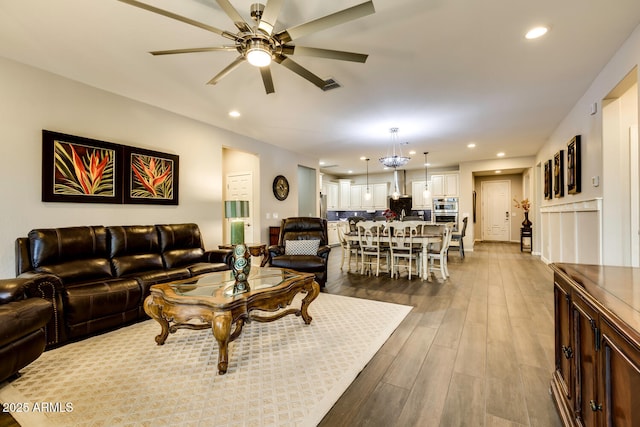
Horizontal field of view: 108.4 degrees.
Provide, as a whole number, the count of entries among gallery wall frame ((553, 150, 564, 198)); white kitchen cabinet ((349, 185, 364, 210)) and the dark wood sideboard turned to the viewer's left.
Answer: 2

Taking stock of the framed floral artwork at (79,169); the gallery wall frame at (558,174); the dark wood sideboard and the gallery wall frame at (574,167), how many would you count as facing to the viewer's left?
3

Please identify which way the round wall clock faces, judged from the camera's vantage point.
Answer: facing the viewer and to the right of the viewer

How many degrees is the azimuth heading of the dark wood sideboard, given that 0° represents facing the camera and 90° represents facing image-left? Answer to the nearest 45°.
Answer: approximately 90°

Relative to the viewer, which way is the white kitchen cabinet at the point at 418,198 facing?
toward the camera

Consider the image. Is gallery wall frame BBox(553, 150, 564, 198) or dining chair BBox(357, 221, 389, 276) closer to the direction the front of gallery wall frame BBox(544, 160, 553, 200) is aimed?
the dining chair

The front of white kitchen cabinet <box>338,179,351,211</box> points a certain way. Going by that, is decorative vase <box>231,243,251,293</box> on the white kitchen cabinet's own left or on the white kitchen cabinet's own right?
on the white kitchen cabinet's own right

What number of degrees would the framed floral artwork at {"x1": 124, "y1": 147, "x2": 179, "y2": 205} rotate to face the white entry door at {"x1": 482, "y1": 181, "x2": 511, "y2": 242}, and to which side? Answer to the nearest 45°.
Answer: approximately 45° to its left

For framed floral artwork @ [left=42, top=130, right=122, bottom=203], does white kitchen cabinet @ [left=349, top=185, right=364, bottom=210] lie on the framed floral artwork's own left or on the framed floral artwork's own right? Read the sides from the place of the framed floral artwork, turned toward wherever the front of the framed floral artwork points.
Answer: on the framed floral artwork's own left

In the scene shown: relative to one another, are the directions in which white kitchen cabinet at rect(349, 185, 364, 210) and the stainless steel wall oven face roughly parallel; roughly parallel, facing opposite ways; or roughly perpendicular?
roughly parallel

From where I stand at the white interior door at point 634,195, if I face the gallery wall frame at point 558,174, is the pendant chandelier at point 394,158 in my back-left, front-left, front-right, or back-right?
front-left

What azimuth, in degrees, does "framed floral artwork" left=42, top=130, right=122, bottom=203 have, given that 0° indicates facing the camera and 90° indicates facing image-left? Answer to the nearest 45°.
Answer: approximately 315°

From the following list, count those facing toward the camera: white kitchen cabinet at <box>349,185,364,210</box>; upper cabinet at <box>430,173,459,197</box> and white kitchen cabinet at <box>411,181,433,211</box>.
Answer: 3

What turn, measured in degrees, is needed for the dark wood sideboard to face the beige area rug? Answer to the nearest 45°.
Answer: approximately 45° to its left

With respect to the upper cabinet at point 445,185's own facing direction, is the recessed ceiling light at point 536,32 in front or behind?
in front

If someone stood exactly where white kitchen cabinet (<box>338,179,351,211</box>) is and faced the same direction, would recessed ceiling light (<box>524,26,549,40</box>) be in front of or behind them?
in front

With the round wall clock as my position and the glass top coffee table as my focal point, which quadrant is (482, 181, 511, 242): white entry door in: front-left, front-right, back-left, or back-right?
back-left

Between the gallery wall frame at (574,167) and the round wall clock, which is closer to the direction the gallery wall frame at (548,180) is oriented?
the round wall clock

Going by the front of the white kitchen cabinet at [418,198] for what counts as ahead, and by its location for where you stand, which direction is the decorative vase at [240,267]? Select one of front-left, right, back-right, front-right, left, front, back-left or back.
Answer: front

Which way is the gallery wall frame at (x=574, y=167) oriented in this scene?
to the viewer's left

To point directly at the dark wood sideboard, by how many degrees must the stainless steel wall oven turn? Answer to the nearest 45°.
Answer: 0° — it already faces it
